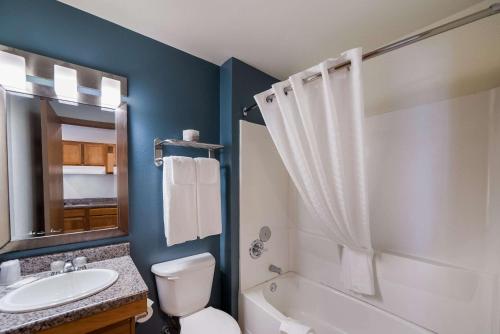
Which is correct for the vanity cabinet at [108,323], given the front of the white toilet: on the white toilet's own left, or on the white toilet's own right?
on the white toilet's own right

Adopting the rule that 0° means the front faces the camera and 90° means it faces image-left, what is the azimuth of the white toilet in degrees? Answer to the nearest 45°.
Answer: approximately 315°
